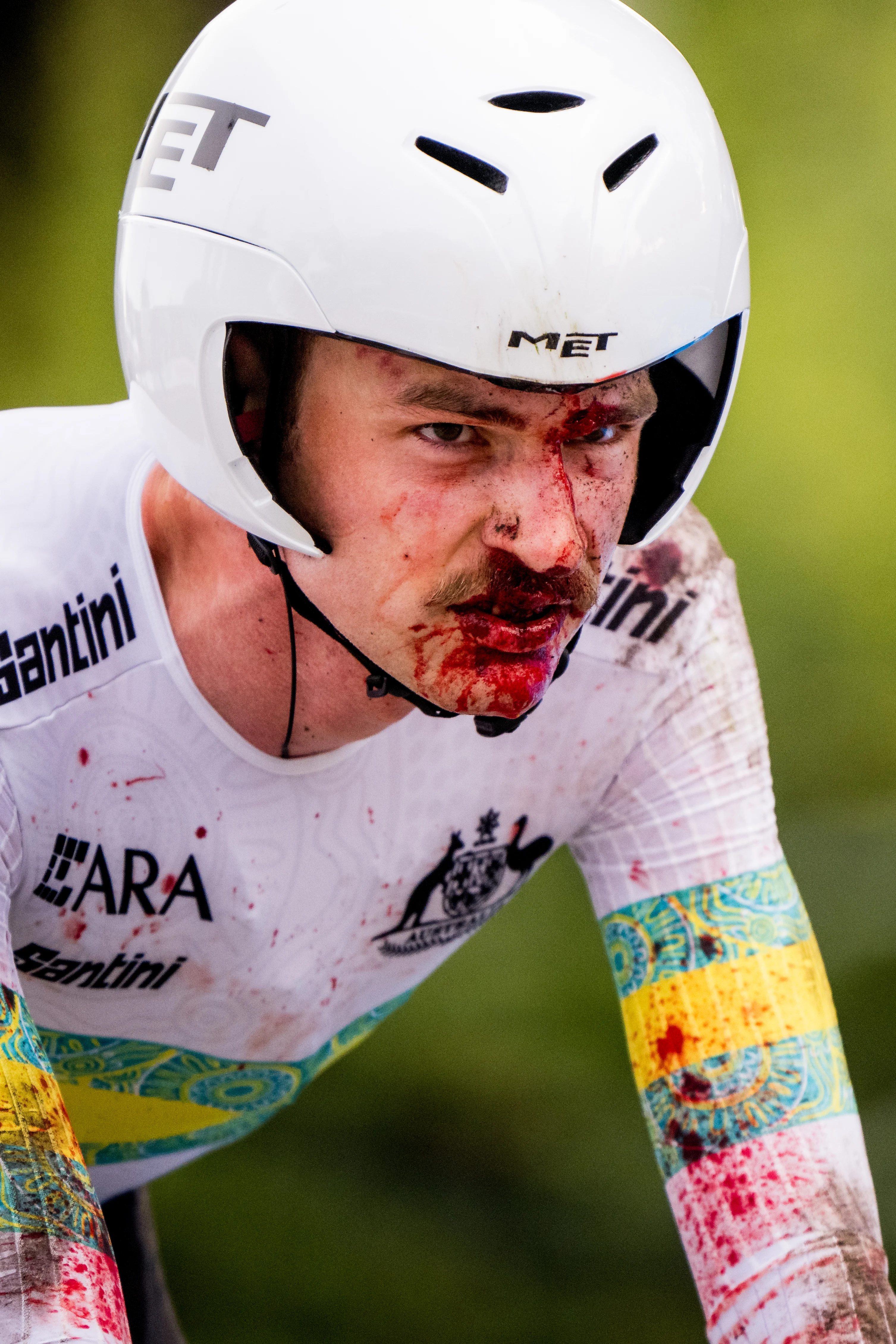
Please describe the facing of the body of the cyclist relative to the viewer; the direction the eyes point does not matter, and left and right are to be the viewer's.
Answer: facing the viewer and to the right of the viewer
